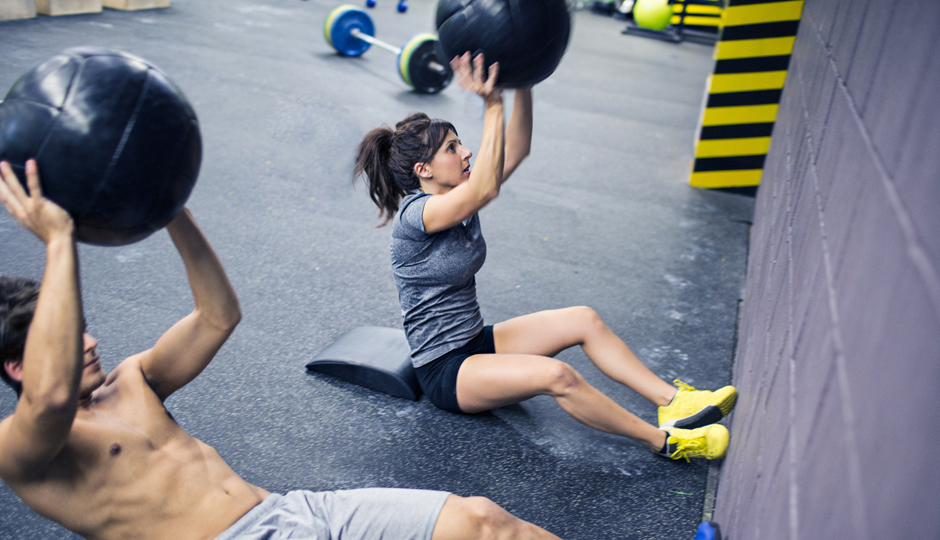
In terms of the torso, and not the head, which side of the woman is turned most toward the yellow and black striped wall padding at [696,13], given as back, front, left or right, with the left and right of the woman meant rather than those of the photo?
left

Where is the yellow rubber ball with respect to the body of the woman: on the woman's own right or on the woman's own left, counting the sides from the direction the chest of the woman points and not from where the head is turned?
on the woman's own left

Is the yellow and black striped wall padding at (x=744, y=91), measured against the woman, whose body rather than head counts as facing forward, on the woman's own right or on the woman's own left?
on the woman's own left

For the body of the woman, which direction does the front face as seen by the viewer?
to the viewer's right

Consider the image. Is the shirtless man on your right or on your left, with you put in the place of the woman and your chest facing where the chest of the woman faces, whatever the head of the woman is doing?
on your right

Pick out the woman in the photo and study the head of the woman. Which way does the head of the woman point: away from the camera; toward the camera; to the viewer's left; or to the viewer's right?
to the viewer's right

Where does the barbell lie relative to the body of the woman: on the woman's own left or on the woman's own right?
on the woman's own left
